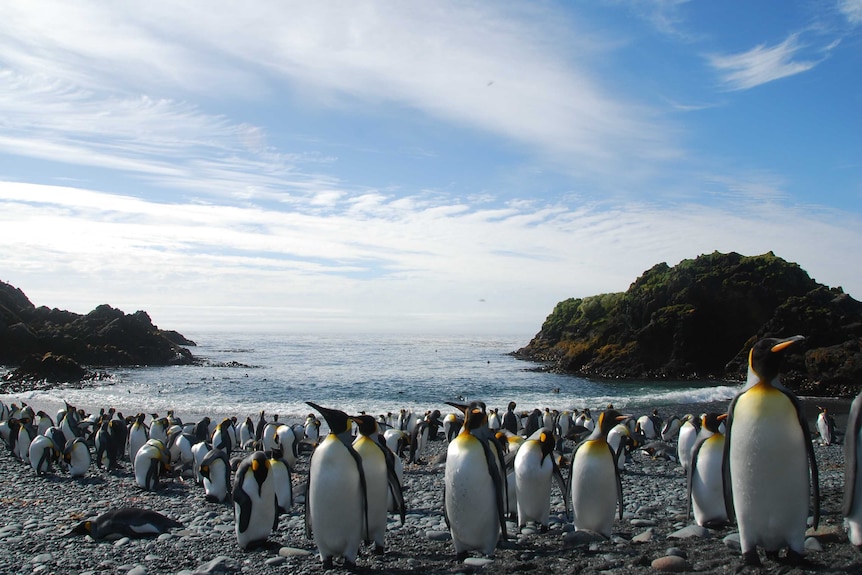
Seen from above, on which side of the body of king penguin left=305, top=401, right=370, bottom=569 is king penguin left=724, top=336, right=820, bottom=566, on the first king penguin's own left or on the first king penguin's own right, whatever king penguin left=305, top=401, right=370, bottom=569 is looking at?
on the first king penguin's own left

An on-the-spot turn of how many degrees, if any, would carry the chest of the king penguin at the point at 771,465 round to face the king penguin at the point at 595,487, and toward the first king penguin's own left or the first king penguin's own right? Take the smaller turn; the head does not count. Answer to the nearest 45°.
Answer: approximately 135° to the first king penguin's own right

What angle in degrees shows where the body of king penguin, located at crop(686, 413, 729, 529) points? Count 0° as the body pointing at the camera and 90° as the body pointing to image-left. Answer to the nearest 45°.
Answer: approximately 315°

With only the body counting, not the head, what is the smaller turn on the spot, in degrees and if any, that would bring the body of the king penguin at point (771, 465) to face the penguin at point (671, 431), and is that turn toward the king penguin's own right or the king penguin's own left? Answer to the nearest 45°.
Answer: approximately 180°

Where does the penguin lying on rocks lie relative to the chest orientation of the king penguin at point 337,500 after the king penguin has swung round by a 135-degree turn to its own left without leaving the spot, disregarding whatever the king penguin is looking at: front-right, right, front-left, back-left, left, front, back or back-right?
left

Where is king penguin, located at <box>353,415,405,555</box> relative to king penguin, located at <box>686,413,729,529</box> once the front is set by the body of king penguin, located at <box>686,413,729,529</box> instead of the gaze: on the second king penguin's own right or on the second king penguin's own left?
on the second king penguin's own right

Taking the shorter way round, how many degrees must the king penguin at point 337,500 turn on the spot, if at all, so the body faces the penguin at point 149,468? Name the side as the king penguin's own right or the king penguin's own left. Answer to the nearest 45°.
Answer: approximately 135° to the king penguin's own right

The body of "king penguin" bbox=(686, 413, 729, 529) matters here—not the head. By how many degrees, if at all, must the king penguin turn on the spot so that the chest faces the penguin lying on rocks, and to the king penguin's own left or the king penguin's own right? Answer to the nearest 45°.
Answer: approximately 135° to the king penguin's own right
